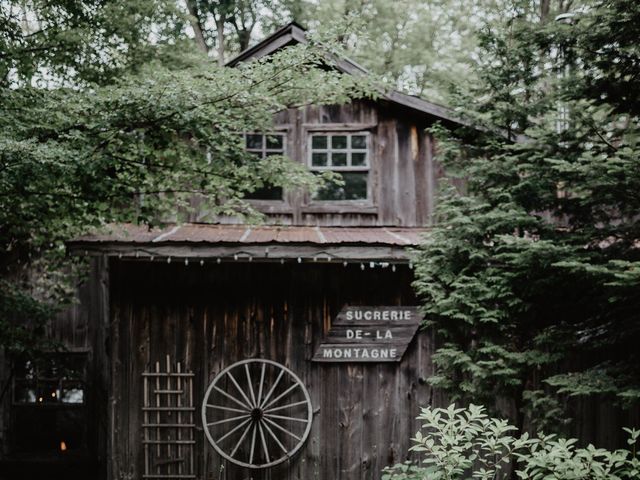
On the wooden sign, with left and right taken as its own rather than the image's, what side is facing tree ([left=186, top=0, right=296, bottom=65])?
back

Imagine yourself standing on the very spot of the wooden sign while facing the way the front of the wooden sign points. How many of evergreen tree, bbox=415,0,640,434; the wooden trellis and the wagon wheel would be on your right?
2

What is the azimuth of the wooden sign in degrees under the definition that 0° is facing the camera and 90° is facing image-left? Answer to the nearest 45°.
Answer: approximately 0°

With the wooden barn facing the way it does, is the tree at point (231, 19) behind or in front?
behind

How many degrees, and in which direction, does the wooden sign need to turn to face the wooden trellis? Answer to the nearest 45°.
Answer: approximately 90° to its right

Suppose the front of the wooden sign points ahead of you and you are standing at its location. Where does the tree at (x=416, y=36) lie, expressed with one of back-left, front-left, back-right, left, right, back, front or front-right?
back

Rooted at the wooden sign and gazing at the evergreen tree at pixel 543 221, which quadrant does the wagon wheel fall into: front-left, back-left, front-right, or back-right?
back-right

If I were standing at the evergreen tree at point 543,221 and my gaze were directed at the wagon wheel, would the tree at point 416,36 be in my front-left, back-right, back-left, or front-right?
front-right

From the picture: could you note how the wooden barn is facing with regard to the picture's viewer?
facing the viewer

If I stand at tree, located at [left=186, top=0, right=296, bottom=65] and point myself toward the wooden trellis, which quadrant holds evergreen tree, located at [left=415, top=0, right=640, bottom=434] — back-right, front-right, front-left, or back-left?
front-left

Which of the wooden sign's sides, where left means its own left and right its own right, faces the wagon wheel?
right

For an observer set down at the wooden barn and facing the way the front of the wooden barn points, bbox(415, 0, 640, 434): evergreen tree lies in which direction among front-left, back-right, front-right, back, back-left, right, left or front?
front-left

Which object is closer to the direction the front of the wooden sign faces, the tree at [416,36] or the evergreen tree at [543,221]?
the evergreen tree

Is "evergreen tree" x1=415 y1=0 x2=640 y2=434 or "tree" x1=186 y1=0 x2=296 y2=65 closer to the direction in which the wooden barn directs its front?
the evergreen tree
